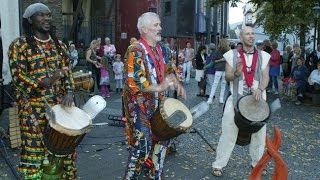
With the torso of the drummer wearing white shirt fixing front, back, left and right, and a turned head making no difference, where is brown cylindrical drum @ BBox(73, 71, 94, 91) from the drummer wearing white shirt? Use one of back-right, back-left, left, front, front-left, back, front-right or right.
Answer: back-right

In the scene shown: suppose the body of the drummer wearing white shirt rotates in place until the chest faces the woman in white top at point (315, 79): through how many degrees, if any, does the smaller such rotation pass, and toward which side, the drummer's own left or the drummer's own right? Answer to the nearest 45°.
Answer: approximately 180°

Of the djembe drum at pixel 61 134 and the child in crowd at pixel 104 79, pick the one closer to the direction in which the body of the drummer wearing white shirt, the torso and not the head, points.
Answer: the djembe drum

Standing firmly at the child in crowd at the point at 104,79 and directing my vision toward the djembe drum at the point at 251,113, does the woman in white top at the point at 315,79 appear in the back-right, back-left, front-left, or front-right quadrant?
front-left

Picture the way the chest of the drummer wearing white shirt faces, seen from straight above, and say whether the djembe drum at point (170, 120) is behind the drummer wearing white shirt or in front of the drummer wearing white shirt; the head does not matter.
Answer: in front

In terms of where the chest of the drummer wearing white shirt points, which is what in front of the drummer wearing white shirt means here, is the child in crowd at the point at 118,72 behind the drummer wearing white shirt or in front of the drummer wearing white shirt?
behind

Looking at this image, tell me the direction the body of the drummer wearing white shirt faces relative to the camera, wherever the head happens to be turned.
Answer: toward the camera

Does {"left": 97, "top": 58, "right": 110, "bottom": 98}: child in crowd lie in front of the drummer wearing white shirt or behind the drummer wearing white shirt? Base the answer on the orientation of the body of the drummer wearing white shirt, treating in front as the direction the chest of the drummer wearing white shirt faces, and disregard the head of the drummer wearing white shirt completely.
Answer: behind

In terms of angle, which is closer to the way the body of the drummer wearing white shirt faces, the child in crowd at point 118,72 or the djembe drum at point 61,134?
the djembe drum

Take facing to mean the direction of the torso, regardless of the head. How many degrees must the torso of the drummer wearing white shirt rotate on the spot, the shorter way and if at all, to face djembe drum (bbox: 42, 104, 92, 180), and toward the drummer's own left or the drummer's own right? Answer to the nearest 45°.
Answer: approximately 45° to the drummer's own right
